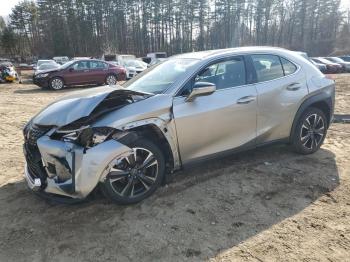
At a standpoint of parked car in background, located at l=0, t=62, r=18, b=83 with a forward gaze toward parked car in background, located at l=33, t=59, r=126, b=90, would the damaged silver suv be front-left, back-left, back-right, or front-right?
front-right

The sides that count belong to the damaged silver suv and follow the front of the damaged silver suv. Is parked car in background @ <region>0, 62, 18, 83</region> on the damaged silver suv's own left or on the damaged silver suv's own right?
on the damaged silver suv's own right

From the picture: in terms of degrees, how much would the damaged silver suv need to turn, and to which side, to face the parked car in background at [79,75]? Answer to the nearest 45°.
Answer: approximately 135° to its right

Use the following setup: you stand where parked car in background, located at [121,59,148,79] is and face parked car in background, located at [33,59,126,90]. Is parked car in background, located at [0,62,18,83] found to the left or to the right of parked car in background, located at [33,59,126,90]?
right

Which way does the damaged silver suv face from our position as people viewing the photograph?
facing the viewer and to the left of the viewer

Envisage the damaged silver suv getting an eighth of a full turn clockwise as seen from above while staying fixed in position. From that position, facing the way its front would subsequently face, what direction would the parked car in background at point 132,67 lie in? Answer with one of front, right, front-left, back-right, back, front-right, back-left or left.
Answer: right
